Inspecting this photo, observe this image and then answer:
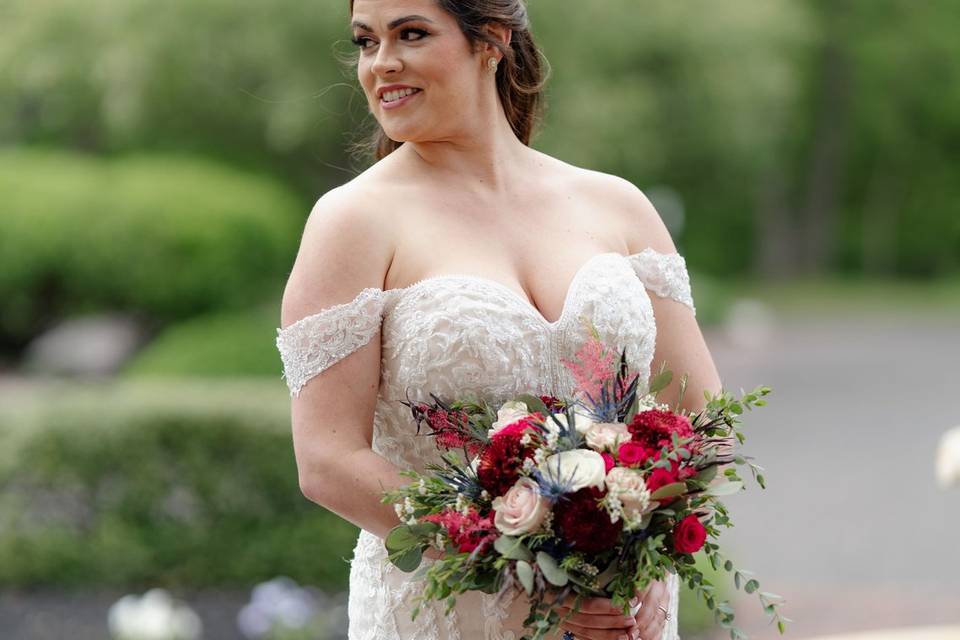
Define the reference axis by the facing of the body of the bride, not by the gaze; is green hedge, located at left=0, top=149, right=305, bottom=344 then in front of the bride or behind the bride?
behind

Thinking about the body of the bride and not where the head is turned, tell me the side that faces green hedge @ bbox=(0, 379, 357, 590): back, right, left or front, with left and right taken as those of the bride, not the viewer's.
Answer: back

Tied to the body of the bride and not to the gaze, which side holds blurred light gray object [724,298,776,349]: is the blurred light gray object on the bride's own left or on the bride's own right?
on the bride's own left

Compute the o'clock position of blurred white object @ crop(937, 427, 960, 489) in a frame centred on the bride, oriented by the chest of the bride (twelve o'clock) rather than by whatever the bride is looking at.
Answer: The blurred white object is roughly at 7 o'clock from the bride.

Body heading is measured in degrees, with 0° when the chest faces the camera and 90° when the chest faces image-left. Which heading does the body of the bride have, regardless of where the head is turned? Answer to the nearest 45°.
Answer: approximately 315°

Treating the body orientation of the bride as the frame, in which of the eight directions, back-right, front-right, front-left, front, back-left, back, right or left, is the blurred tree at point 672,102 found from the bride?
back-left
